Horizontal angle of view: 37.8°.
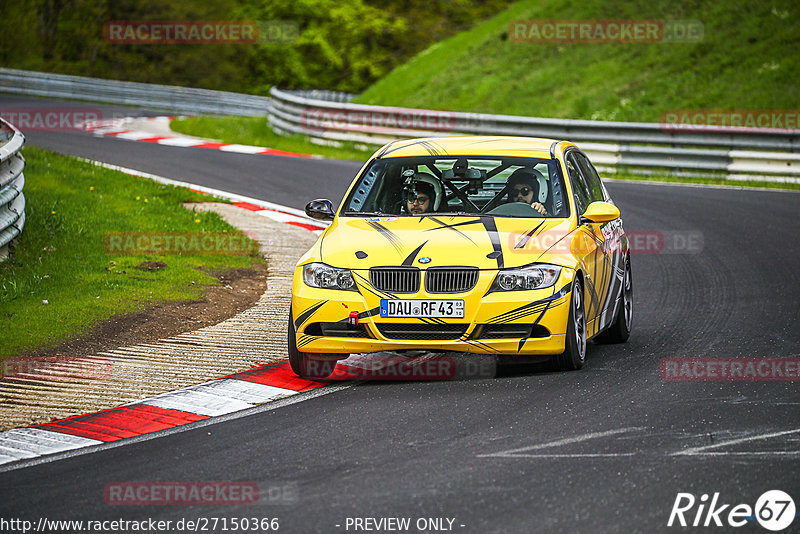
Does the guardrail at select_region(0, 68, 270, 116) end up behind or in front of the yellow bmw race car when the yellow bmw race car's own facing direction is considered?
behind

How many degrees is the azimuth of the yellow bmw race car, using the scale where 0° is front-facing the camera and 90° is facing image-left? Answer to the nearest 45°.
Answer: approximately 0°

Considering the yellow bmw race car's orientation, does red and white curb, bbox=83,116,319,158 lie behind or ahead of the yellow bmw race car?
behind

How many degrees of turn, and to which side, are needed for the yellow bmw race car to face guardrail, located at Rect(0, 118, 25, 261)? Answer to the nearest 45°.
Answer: approximately 135° to its right

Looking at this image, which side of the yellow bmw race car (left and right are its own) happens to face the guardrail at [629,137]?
back
